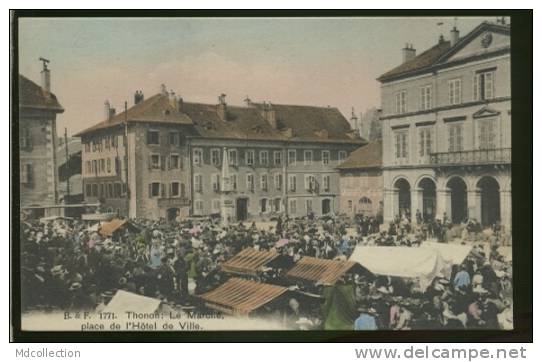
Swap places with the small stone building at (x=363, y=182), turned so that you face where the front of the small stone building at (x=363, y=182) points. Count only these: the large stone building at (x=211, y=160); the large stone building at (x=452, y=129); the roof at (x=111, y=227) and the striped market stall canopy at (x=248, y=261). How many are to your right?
3

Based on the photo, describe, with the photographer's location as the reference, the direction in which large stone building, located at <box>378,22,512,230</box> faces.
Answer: facing the viewer and to the left of the viewer

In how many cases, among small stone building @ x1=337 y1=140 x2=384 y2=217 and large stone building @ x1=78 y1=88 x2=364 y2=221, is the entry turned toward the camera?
2

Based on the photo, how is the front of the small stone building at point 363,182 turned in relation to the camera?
facing the viewer

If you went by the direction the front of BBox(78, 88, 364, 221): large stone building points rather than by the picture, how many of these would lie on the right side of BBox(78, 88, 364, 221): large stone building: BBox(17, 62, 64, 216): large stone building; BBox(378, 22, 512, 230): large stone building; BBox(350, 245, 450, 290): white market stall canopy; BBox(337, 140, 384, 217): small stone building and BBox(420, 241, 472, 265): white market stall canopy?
1

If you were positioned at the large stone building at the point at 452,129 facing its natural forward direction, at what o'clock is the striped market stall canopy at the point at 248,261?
The striped market stall canopy is roughly at 1 o'clock from the large stone building.

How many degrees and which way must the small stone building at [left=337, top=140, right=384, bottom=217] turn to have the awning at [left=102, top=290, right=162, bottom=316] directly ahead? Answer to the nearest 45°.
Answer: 0° — it already faces it

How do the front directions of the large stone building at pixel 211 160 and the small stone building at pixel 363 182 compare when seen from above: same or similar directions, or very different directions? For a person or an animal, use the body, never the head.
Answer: same or similar directions

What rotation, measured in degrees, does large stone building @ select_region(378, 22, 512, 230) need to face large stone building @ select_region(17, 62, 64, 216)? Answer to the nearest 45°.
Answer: approximately 45° to its right

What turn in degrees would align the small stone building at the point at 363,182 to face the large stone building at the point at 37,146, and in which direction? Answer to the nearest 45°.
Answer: approximately 90° to its right

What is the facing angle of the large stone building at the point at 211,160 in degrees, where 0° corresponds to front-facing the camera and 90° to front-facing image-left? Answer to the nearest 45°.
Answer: approximately 0°

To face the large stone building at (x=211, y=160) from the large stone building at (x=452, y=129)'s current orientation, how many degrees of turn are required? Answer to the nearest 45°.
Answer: approximately 45° to its right

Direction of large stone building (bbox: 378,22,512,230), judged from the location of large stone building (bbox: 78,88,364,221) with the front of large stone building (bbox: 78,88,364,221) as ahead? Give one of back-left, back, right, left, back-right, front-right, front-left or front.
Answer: left
